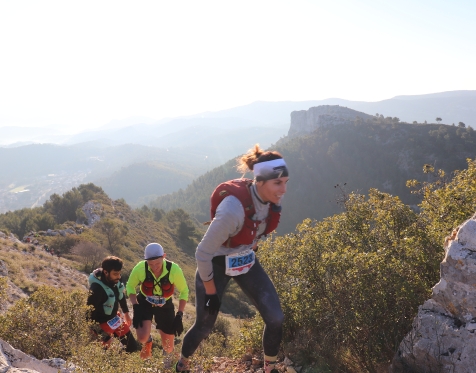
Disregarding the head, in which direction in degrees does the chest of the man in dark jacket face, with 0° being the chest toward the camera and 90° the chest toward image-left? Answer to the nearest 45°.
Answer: approximately 315°

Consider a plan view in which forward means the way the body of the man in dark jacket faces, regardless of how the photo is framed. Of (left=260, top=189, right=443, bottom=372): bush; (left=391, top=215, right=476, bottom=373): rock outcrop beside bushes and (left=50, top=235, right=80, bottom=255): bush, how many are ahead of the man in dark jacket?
2

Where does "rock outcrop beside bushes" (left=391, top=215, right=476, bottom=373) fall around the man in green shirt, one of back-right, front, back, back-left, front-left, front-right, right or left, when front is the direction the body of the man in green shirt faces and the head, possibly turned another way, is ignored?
front-left

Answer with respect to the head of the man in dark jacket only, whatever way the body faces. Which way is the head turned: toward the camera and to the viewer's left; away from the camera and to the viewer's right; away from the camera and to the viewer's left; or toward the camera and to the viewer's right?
toward the camera and to the viewer's right

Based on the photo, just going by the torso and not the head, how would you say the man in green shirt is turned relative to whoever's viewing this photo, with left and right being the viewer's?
facing the viewer

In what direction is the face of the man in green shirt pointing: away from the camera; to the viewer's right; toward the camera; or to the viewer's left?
toward the camera

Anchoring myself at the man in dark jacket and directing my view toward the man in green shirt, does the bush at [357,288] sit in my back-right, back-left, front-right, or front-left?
front-right

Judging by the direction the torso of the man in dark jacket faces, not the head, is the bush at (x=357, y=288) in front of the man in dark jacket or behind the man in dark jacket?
in front

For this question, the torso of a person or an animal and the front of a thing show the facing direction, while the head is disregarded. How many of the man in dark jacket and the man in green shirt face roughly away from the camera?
0

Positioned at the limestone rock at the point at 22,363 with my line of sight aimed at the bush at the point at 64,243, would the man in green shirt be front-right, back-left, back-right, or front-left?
front-right

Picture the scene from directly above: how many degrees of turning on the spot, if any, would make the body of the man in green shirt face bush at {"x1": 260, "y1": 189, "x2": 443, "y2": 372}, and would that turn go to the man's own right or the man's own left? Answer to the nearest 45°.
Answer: approximately 45° to the man's own left

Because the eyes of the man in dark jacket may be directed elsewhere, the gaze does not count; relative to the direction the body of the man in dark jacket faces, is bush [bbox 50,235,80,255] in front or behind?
behind

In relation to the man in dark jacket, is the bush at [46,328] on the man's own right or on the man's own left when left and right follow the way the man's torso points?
on the man's own right

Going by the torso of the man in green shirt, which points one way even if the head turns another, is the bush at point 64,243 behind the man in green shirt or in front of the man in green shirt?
behind

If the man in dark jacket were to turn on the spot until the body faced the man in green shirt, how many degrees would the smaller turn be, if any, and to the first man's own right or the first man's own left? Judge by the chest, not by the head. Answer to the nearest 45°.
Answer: approximately 45° to the first man's own left

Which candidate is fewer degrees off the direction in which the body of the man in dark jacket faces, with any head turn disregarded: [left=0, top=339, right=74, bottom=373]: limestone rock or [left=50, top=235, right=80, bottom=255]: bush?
the limestone rock
